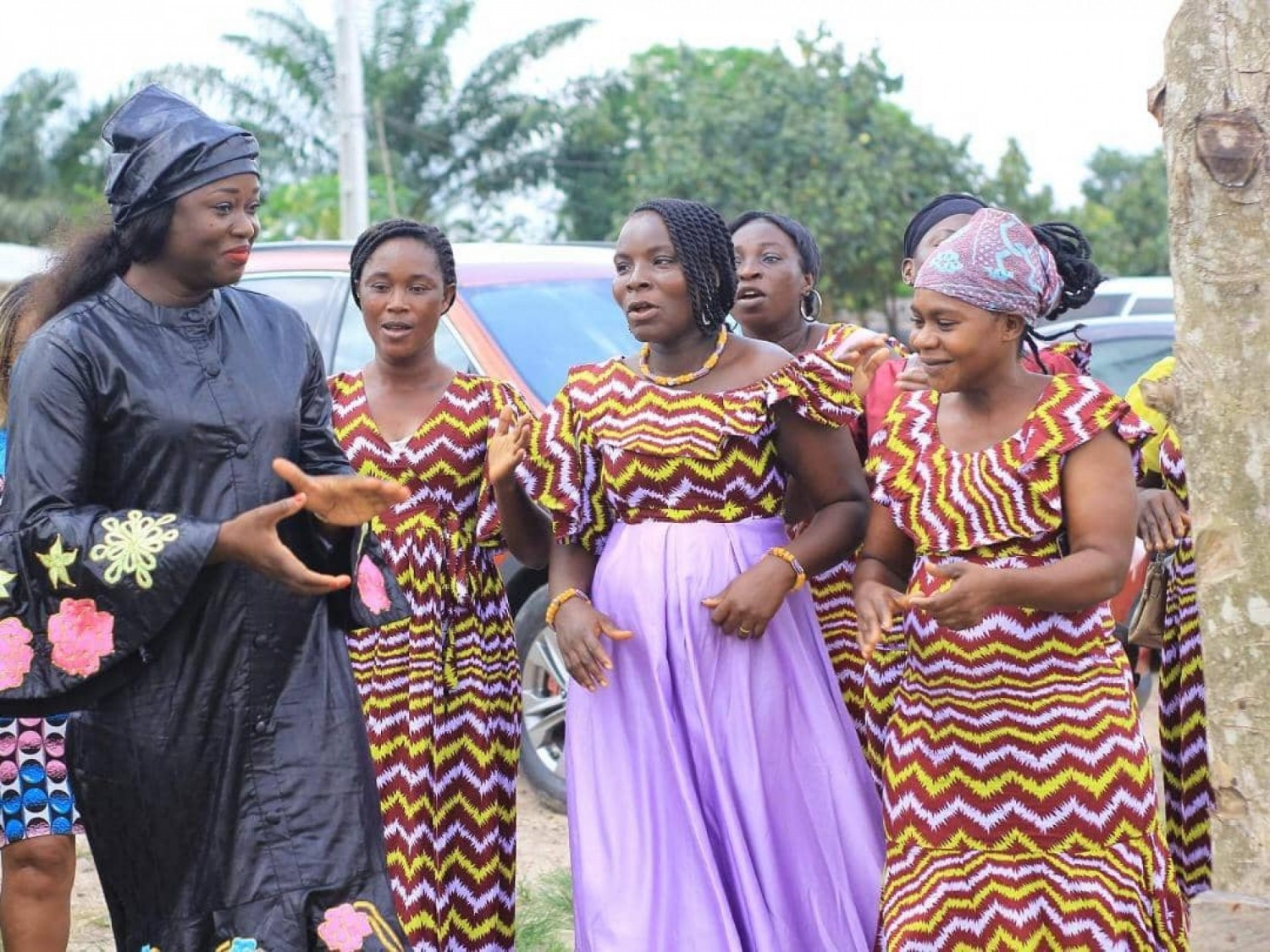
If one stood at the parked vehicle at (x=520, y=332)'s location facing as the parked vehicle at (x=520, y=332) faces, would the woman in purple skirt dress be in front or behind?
in front

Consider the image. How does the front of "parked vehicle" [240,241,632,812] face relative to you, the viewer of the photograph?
facing the viewer and to the right of the viewer

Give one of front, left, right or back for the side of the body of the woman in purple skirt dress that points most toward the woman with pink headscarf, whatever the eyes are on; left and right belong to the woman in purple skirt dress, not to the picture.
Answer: left

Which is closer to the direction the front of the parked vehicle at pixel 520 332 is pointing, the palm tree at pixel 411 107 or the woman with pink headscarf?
the woman with pink headscarf

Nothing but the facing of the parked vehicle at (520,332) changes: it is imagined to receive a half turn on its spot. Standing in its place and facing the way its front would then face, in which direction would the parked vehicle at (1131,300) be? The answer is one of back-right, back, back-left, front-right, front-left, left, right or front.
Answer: right

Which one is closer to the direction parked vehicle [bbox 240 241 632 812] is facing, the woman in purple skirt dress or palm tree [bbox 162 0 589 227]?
the woman in purple skirt dress

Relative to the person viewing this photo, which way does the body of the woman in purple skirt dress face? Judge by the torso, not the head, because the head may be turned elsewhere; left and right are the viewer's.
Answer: facing the viewer and to the left of the viewer

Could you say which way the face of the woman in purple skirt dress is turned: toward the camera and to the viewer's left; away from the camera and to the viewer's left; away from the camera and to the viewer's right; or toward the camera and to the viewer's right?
toward the camera and to the viewer's left

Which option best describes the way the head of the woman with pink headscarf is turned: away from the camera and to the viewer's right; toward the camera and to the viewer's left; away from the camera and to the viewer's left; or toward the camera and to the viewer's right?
toward the camera and to the viewer's left

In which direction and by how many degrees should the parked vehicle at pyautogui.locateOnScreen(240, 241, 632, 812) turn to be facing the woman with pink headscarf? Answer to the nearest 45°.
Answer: approximately 45° to its right

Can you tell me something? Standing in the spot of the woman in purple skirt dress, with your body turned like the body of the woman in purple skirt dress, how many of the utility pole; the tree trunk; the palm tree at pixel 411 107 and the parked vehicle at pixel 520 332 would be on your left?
1

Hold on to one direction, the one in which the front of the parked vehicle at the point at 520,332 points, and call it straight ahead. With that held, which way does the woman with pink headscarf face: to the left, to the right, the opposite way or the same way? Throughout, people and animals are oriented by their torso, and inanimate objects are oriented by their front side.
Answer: to the right

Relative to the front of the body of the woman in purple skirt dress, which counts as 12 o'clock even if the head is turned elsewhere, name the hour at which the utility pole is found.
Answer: The utility pole is roughly at 4 o'clock from the woman in purple skirt dress.

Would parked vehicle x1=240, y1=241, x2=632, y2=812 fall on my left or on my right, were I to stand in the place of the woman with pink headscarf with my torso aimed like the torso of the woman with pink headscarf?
on my right
